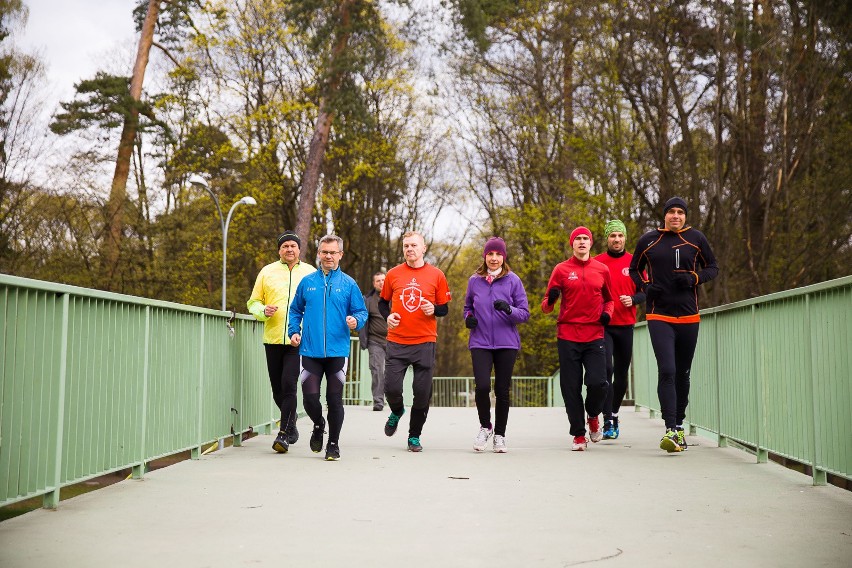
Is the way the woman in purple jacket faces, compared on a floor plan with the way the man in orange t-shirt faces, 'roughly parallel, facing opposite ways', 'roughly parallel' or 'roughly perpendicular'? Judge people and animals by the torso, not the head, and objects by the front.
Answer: roughly parallel

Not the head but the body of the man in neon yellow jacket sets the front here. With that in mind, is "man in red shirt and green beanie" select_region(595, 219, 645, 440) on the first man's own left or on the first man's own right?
on the first man's own left

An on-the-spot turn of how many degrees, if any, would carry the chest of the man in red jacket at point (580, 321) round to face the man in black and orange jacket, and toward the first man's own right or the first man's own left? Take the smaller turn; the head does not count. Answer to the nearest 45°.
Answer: approximately 45° to the first man's own left

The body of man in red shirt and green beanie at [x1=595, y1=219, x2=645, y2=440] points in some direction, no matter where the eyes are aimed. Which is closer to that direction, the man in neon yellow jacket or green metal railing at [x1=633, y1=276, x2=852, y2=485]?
the green metal railing

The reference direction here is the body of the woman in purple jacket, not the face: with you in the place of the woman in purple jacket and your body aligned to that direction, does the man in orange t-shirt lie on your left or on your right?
on your right

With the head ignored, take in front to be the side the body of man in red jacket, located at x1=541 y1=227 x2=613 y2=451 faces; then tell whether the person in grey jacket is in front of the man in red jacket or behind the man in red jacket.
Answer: behind

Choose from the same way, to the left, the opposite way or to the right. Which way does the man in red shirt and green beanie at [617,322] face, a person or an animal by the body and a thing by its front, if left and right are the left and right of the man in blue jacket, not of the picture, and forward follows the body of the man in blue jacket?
the same way

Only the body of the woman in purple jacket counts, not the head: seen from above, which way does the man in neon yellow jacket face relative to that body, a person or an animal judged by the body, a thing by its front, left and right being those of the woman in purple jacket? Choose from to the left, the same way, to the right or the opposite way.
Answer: the same way

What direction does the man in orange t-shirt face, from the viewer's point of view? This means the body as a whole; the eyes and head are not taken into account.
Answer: toward the camera

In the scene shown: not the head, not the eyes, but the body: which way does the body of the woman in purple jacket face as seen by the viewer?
toward the camera

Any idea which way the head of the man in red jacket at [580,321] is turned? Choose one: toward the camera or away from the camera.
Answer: toward the camera

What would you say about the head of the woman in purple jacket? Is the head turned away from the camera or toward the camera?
toward the camera

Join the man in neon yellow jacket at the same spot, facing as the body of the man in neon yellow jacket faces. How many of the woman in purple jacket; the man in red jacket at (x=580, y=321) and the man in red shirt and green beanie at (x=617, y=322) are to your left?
3

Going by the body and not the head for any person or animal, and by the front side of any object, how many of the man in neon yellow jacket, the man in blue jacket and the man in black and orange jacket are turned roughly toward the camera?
3

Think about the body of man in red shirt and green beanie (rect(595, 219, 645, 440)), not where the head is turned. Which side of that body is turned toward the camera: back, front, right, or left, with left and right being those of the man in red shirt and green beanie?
front

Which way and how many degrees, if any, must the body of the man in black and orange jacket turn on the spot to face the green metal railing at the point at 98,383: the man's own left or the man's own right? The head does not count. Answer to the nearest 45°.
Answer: approximately 45° to the man's own right

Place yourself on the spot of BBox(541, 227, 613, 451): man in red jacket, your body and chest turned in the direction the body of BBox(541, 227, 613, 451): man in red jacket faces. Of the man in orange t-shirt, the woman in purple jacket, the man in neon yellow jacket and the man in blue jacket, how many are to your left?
0

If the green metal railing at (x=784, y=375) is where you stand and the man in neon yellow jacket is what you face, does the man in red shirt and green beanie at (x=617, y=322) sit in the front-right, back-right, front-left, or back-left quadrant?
front-right

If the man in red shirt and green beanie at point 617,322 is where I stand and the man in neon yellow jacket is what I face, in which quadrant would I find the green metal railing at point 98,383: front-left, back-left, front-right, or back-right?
front-left

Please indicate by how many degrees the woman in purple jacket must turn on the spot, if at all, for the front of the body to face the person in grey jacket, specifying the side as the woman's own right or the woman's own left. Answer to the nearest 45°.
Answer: approximately 180°

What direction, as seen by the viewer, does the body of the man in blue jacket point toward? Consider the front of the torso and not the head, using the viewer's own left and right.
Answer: facing the viewer
